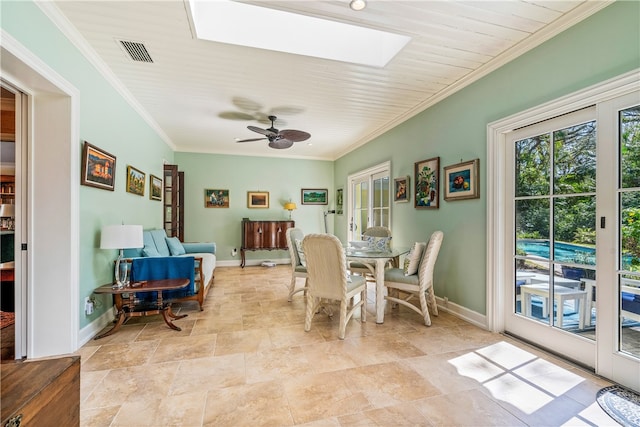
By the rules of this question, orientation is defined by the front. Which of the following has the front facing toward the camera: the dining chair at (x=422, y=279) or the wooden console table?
the wooden console table

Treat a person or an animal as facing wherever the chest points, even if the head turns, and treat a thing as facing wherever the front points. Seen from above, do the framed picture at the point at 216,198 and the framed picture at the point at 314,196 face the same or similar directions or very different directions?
same or similar directions

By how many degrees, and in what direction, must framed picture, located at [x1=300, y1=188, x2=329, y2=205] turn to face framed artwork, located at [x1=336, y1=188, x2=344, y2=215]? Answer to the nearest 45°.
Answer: approximately 90° to its left

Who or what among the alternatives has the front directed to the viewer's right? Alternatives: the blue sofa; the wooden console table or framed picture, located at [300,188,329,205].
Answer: the blue sofa

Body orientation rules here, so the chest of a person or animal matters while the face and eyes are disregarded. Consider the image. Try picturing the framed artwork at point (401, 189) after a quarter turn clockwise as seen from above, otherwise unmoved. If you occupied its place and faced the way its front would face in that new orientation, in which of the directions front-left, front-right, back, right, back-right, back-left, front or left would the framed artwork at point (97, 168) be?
left

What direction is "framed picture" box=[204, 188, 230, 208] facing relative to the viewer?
toward the camera

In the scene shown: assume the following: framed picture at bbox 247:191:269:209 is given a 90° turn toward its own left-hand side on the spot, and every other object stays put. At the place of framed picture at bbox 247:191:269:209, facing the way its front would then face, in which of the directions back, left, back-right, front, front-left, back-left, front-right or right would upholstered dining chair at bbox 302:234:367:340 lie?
right

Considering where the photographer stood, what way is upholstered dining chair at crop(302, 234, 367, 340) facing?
facing away from the viewer and to the right of the viewer

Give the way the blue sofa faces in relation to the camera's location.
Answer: facing to the right of the viewer

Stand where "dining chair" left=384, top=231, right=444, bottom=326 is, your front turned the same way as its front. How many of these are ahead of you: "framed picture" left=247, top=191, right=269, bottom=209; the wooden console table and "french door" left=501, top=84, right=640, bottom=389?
2

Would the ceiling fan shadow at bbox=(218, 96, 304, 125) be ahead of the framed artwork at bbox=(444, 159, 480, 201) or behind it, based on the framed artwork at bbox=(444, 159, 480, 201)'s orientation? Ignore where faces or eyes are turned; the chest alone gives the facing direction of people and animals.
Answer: ahead

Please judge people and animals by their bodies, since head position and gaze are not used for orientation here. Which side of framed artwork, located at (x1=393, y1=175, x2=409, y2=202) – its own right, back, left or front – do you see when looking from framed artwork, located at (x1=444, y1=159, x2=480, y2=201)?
left

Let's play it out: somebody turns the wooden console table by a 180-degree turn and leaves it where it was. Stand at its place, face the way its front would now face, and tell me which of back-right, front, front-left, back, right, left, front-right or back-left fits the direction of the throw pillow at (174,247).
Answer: back-left

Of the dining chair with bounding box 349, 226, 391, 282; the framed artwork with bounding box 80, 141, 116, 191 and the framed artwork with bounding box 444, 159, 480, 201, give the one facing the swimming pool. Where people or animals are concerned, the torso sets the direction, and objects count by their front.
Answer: the framed artwork with bounding box 80, 141, 116, 191

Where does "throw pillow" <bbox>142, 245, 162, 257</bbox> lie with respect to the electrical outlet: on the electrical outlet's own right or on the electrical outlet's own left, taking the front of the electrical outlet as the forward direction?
on the electrical outlet's own left

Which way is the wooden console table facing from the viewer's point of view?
toward the camera

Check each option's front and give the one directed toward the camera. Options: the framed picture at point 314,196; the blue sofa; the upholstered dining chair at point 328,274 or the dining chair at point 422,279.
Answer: the framed picture

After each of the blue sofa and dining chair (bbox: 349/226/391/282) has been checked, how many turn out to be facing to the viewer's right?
1
